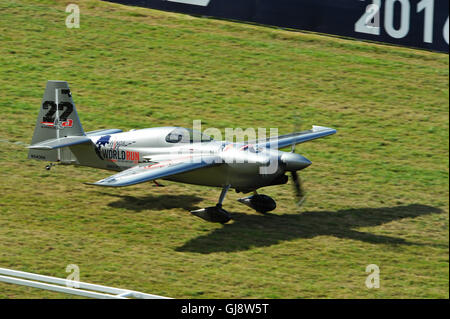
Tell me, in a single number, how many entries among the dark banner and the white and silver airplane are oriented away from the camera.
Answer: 0

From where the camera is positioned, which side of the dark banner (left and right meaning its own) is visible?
front

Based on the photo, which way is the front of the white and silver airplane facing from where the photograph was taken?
facing the viewer and to the right of the viewer

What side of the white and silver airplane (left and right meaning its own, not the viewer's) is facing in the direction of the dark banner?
left

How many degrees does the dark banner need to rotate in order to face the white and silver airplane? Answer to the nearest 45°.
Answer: approximately 45° to its right
